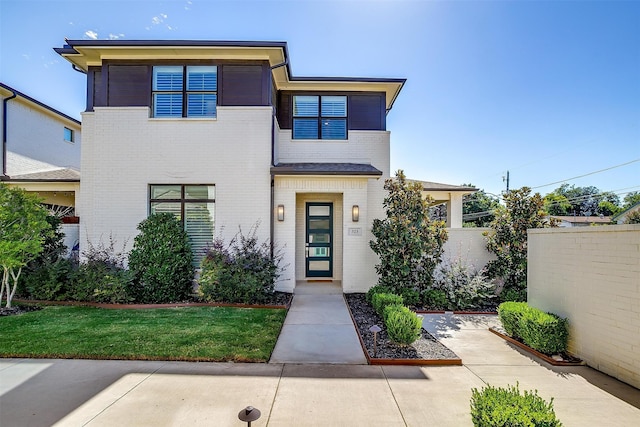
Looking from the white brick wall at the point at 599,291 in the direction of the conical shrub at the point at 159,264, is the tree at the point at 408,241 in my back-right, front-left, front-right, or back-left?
front-right

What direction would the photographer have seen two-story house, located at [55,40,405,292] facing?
facing the viewer

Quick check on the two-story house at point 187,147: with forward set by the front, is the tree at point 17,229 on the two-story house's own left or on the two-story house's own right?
on the two-story house's own right

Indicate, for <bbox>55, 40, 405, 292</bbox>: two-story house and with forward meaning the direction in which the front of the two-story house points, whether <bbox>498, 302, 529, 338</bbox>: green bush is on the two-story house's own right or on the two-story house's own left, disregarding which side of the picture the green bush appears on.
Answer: on the two-story house's own left

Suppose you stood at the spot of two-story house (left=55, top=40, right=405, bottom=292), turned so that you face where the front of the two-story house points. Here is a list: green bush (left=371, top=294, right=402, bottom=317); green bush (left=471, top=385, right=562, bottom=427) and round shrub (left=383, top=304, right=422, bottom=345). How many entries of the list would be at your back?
0

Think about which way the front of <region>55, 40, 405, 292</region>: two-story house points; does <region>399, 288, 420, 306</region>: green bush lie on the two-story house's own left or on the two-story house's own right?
on the two-story house's own left

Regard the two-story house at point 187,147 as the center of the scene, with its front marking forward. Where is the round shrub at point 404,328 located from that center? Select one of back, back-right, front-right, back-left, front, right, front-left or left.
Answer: front-left

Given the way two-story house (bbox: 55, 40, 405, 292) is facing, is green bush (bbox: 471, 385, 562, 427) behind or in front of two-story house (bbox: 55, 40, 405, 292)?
in front

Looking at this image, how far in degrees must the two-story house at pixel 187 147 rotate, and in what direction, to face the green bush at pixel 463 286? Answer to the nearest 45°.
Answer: approximately 90° to its left

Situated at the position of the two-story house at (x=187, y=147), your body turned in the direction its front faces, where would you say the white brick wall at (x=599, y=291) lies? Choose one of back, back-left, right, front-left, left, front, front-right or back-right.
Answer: front-left

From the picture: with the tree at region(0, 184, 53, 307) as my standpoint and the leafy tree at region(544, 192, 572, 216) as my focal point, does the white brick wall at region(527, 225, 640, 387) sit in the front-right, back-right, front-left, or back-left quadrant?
front-right
